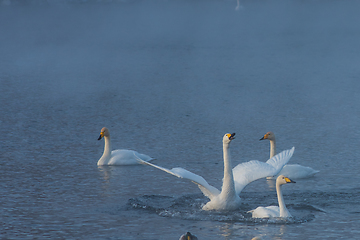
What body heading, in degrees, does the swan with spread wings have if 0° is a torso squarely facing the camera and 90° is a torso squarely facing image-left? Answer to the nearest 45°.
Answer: approximately 315°

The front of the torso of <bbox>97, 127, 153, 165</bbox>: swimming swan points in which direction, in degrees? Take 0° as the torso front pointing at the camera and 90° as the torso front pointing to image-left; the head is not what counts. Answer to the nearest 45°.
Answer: approximately 90°
